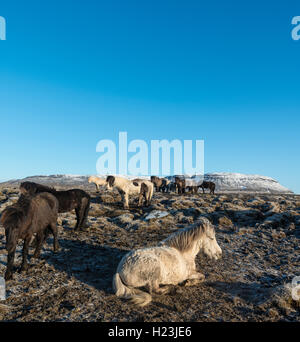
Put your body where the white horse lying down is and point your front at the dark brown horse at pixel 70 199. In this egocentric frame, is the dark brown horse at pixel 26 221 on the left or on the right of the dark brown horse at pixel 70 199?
left

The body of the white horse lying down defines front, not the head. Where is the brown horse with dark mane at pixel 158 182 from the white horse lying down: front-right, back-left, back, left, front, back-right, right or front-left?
front-left

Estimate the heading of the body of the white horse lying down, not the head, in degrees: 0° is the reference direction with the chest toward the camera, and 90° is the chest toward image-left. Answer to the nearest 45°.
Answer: approximately 225°

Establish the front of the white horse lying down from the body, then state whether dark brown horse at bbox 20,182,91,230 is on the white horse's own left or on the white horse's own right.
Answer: on the white horse's own left
